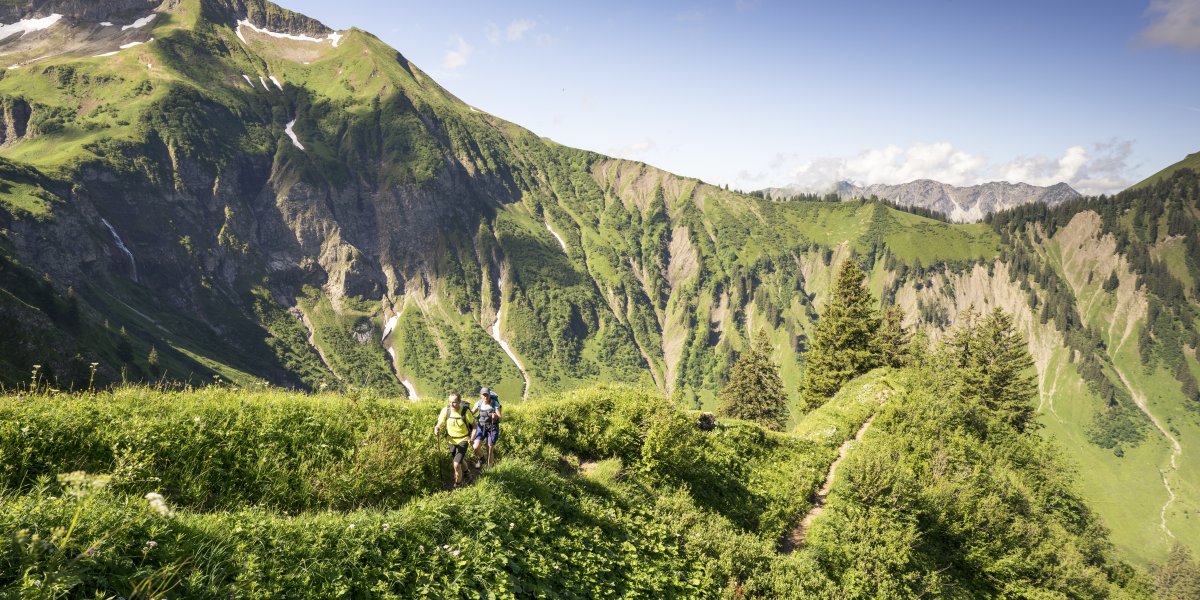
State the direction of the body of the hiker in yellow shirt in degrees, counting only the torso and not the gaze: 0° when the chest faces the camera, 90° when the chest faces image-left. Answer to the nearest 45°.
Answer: approximately 45°

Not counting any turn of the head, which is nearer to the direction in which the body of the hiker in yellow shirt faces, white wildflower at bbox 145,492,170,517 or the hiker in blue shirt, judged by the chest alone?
the white wildflower

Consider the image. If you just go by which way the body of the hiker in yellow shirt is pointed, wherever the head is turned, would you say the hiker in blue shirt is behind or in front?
behind

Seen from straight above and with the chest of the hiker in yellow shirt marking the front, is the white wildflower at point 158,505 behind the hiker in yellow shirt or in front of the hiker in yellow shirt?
in front
